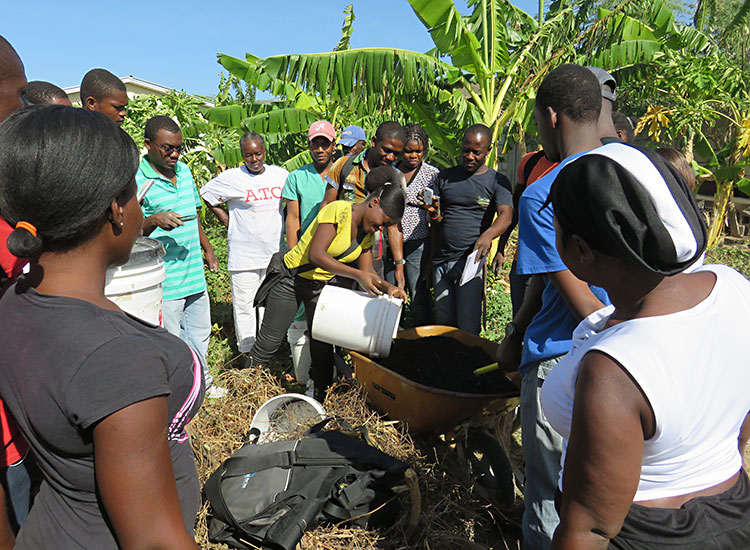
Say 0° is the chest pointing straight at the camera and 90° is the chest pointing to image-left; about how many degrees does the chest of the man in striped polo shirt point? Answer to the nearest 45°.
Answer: approximately 315°

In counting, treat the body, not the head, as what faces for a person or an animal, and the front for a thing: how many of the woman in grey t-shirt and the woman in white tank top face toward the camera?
0

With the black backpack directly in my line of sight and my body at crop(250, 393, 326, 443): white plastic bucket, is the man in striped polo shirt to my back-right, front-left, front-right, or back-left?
back-right

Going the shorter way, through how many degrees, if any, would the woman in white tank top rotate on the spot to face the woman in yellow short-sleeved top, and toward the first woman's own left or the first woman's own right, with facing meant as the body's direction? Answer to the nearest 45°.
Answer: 0° — they already face them

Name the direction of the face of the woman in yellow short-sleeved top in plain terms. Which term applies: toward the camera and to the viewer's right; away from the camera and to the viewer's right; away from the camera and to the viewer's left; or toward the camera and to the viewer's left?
toward the camera and to the viewer's right

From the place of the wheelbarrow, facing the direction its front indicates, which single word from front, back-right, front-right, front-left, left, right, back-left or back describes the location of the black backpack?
right

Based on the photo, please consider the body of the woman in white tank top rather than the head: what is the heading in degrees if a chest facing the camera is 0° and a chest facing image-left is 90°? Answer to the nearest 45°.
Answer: approximately 135°

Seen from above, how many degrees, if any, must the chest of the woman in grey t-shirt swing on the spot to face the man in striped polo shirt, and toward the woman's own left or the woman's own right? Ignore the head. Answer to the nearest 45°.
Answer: approximately 45° to the woman's own left

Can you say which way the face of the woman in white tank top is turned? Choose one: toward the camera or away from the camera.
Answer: away from the camera

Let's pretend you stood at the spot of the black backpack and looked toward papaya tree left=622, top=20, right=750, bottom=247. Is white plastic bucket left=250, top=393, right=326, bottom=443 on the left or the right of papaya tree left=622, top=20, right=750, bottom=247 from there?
left

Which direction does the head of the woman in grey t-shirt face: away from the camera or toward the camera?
away from the camera

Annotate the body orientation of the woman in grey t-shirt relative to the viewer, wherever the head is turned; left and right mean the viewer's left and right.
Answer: facing away from the viewer and to the right of the viewer

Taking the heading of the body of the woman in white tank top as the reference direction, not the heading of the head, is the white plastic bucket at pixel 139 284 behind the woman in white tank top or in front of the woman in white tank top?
in front

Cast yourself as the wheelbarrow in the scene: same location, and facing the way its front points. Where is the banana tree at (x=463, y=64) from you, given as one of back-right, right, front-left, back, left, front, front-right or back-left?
back-left

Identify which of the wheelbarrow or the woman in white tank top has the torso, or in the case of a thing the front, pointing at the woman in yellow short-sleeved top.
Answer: the woman in white tank top

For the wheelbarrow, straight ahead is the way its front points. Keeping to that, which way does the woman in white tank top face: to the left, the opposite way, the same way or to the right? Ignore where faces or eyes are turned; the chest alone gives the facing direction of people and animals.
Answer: the opposite way

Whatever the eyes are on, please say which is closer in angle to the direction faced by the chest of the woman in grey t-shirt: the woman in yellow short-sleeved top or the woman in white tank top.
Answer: the woman in yellow short-sleeved top
